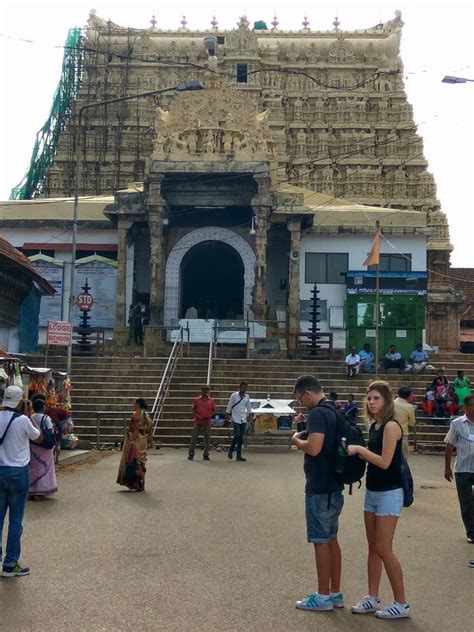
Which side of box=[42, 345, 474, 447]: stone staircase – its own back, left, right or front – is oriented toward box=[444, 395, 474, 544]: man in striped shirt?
front

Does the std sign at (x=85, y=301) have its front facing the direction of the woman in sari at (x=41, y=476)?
yes

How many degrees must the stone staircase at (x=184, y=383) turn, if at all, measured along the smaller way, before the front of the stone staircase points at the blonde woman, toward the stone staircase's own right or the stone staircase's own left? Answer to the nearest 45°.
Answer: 0° — it already faces them

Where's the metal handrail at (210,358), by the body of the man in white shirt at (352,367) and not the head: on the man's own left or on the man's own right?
on the man's own right

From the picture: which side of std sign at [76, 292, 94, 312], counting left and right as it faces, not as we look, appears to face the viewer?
front

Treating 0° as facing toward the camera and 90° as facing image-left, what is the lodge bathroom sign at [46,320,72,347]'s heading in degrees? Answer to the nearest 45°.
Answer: approximately 0°

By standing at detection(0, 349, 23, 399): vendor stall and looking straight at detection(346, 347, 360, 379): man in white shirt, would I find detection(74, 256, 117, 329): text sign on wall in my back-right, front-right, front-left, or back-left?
front-left

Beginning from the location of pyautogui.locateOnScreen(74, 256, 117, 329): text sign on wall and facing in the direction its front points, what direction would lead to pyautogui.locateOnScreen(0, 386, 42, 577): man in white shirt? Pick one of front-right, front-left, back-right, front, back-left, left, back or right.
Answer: front

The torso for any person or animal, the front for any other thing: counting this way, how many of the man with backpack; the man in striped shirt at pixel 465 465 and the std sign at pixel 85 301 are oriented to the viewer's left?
1
